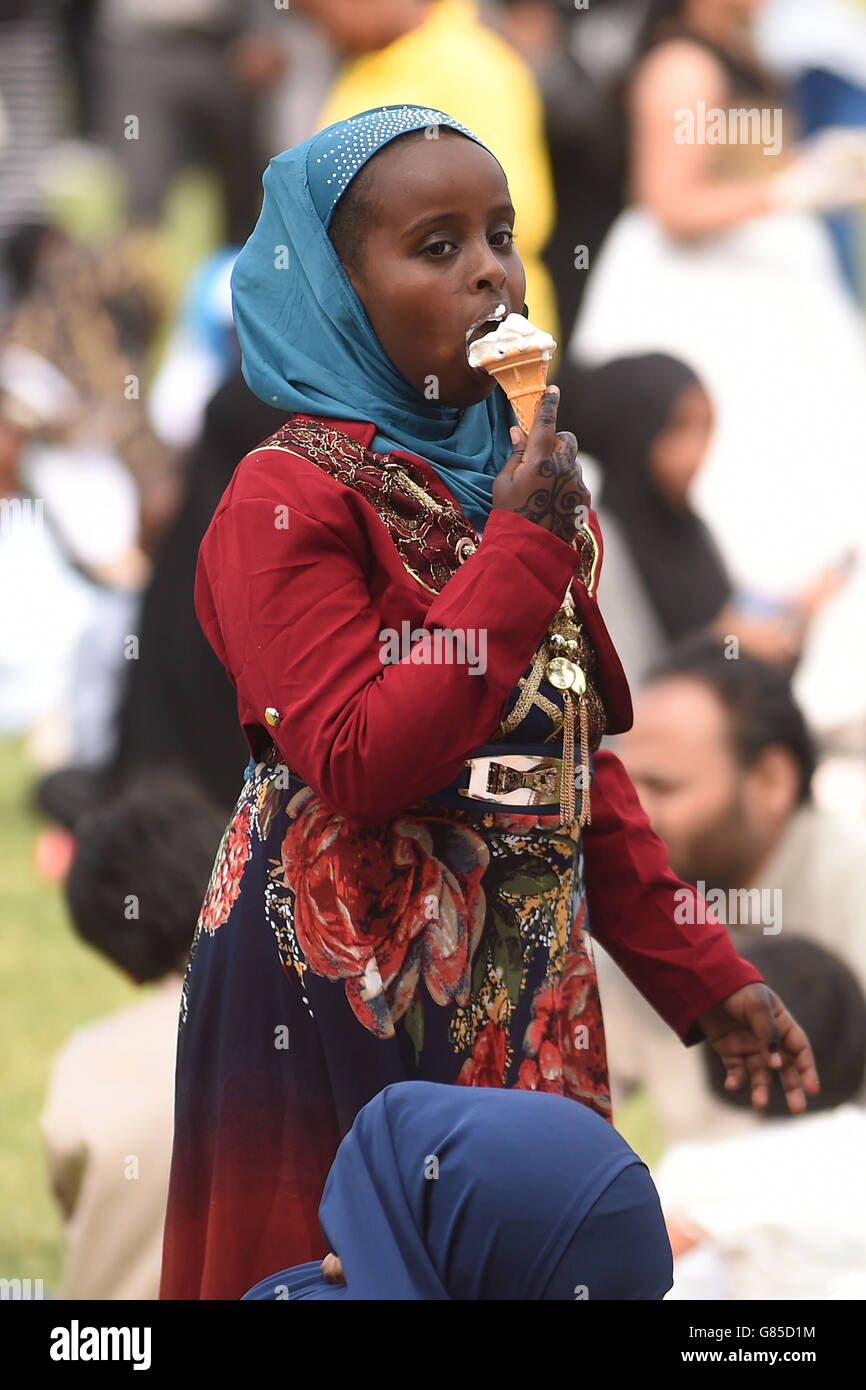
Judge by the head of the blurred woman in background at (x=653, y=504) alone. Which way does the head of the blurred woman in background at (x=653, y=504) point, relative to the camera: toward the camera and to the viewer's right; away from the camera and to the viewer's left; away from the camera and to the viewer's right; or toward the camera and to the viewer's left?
toward the camera and to the viewer's right

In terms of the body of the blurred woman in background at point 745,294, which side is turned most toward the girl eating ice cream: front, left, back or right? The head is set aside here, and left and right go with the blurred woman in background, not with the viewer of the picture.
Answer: right

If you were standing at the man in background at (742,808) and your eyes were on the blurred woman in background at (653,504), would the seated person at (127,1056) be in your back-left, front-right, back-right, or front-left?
back-left

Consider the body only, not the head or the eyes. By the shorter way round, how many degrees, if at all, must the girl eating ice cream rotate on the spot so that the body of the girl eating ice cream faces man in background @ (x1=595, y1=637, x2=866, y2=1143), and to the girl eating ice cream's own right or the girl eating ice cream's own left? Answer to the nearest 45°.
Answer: approximately 135° to the girl eating ice cream's own left

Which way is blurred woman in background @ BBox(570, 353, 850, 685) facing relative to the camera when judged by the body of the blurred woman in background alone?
to the viewer's right

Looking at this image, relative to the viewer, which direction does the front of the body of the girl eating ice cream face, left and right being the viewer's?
facing the viewer and to the right of the viewer
